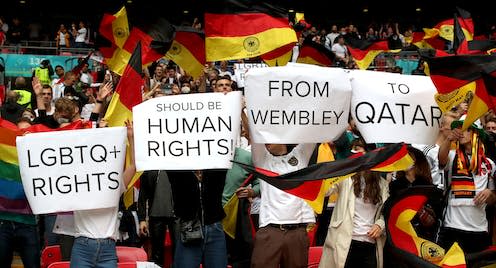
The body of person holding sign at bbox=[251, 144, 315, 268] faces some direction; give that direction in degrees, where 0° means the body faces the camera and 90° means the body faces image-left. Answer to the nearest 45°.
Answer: approximately 0°

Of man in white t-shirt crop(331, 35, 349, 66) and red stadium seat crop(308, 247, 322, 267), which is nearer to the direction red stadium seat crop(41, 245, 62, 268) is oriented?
the red stadium seat

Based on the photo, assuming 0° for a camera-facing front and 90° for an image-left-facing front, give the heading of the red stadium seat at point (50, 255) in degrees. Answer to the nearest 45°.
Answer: approximately 0°

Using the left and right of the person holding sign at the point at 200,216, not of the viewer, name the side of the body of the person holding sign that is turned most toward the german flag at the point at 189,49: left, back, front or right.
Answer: back

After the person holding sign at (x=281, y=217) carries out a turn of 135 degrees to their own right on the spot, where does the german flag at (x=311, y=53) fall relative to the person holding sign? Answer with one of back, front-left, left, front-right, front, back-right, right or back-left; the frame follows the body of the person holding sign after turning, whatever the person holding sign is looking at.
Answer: front-right

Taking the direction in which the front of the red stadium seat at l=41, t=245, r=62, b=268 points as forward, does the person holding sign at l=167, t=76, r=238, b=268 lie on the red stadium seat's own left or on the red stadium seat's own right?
on the red stadium seat's own left
